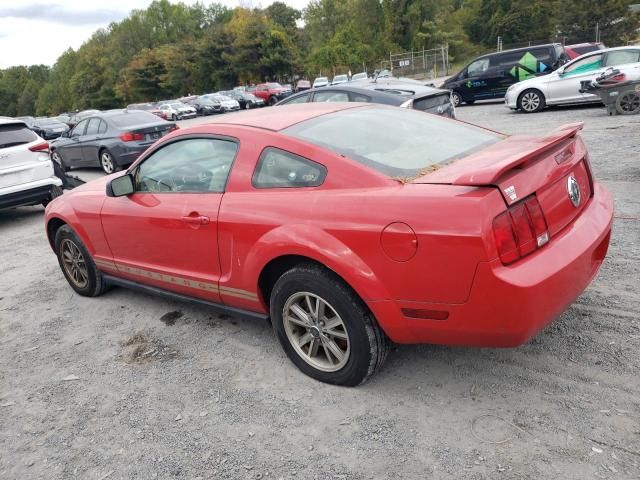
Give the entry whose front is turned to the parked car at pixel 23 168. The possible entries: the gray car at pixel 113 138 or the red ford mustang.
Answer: the red ford mustang

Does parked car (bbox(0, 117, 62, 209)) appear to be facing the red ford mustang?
no

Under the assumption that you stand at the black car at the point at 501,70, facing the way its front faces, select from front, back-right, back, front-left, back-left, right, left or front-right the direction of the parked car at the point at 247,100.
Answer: front-right

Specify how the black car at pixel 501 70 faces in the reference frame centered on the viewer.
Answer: facing to the left of the viewer

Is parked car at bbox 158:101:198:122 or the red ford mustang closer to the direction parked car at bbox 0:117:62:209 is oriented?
the parked car

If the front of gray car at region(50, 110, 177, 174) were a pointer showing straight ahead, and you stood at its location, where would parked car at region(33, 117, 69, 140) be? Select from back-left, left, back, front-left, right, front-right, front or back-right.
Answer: front-right

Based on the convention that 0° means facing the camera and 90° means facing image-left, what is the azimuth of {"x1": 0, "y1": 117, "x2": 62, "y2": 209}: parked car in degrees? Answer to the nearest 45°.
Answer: approximately 135°

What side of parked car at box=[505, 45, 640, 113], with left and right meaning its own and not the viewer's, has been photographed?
left

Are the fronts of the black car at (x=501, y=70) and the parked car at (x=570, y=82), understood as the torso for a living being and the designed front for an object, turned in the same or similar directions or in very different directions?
same or similar directions

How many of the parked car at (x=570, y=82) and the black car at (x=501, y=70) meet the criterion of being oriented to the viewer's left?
2

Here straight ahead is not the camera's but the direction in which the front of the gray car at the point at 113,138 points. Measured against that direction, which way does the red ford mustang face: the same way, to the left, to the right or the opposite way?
the same way

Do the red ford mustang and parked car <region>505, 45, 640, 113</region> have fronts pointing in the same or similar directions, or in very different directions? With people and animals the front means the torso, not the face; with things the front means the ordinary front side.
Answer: same or similar directions

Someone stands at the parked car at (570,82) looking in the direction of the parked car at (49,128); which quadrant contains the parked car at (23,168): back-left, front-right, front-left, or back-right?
front-left

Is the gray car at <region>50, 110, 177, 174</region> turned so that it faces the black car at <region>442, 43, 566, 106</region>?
no

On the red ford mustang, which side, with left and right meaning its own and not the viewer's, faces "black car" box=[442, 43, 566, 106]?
right

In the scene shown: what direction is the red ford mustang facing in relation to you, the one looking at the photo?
facing away from the viewer and to the left of the viewer

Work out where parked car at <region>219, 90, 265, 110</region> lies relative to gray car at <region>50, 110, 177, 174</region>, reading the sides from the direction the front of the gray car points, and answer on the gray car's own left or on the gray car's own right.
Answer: on the gray car's own right
